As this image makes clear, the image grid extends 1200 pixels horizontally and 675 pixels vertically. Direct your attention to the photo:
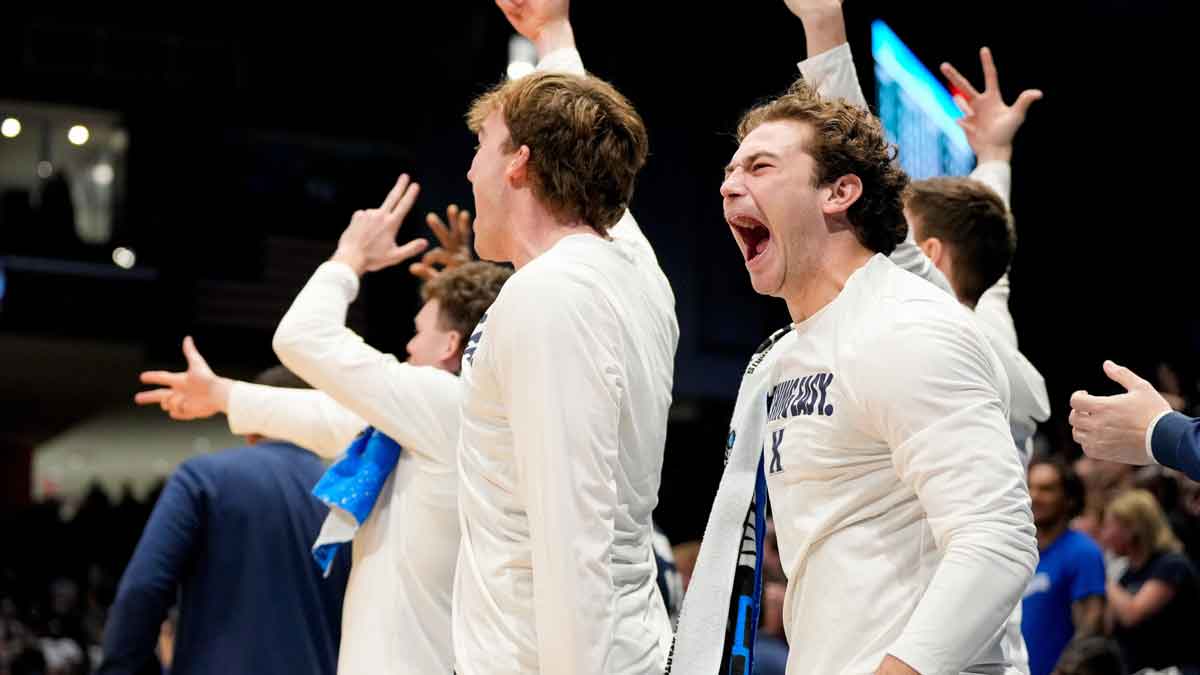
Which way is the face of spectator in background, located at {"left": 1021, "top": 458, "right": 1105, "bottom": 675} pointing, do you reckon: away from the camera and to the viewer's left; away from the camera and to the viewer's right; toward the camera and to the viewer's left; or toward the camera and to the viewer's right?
toward the camera and to the viewer's left

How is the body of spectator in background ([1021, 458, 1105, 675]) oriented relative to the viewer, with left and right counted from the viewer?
facing the viewer and to the left of the viewer

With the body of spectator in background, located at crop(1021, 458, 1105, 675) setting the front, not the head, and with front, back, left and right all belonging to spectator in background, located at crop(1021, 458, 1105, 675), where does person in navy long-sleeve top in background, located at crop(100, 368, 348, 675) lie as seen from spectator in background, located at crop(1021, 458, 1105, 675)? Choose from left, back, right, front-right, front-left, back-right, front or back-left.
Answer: front

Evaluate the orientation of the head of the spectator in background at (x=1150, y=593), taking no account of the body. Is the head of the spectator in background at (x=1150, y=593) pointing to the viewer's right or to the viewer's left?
to the viewer's left

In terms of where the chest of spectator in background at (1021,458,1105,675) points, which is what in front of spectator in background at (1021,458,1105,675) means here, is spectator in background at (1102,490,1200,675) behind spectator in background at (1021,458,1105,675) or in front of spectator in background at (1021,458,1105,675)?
behind
